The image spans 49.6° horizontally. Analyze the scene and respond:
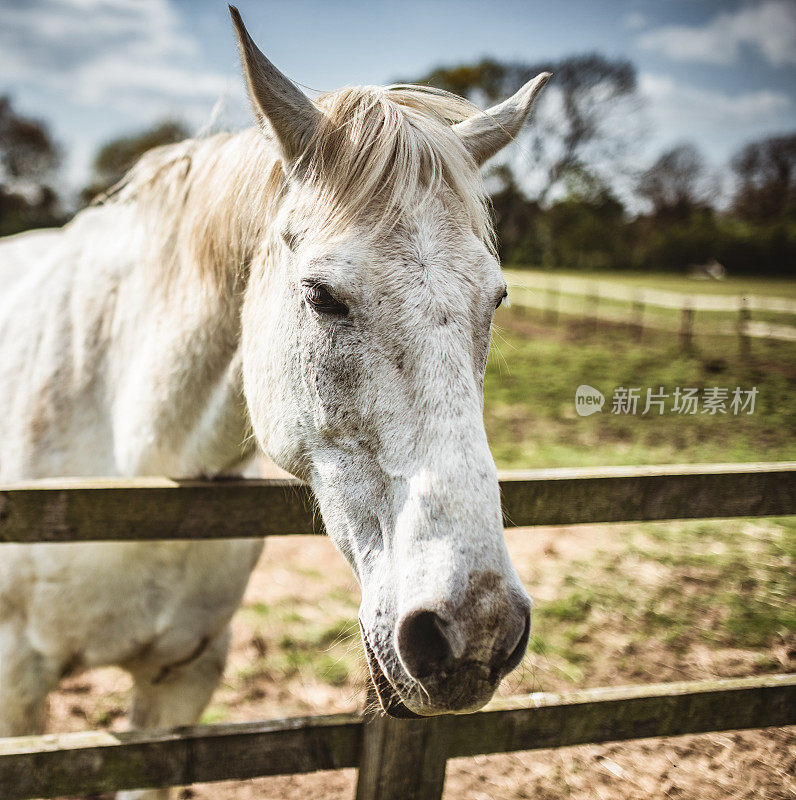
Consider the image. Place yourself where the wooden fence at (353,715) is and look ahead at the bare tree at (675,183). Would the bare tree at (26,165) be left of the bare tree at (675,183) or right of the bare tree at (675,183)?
left

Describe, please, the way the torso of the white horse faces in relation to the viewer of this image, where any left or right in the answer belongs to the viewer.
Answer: facing the viewer and to the right of the viewer

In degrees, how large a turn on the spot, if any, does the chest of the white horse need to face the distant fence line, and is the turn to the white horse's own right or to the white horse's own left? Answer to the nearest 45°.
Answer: approximately 90° to the white horse's own left

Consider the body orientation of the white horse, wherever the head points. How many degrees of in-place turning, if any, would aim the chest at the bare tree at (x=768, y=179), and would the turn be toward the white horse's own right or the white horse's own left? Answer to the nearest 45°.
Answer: approximately 90° to the white horse's own left

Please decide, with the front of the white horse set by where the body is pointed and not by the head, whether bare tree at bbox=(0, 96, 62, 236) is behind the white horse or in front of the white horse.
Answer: behind

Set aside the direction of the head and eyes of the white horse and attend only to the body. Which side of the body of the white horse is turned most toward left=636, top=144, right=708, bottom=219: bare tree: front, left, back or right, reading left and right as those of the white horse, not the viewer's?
left
